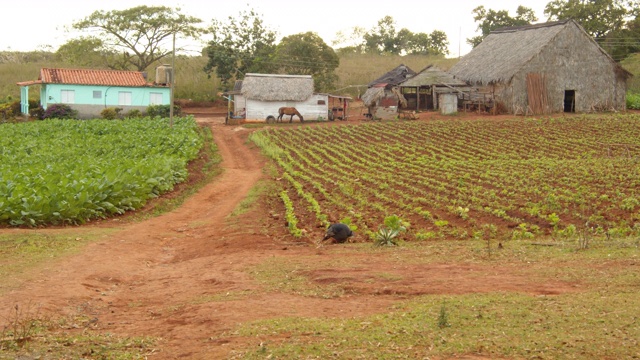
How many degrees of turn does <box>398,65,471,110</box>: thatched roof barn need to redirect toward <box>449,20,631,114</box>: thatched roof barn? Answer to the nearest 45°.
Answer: approximately 90° to its left

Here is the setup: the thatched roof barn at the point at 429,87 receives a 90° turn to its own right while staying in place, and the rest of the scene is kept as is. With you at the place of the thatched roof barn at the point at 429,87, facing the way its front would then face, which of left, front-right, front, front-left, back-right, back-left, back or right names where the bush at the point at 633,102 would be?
back

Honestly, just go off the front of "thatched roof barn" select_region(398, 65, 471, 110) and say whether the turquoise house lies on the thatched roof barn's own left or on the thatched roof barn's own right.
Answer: on the thatched roof barn's own right

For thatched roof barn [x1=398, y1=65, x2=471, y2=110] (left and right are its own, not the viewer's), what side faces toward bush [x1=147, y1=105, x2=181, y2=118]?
right

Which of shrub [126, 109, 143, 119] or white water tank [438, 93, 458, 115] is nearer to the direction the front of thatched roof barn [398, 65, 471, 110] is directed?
the white water tank

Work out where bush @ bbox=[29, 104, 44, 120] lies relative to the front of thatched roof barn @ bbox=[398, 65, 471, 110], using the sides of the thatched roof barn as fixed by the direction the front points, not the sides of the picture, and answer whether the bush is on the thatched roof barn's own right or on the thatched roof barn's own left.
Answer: on the thatched roof barn's own right

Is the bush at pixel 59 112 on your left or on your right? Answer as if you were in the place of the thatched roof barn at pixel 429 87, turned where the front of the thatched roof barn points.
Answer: on your right

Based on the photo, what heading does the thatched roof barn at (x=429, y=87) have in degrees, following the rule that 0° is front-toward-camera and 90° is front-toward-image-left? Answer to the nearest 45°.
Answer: approximately 0°

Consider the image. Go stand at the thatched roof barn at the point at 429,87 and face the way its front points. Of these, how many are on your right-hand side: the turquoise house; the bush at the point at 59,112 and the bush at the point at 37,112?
3

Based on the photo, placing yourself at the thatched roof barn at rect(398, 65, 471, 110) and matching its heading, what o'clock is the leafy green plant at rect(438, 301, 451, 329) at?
The leafy green plant is roughly at 12 o'clock from the thatched roof barn.
